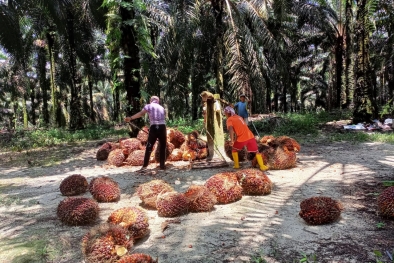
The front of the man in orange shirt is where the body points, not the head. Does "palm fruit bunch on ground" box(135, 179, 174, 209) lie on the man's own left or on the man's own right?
on the man's own left

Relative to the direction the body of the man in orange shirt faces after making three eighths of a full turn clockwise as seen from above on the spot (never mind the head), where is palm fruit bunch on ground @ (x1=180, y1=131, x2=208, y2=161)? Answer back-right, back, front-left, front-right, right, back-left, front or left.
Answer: back-left

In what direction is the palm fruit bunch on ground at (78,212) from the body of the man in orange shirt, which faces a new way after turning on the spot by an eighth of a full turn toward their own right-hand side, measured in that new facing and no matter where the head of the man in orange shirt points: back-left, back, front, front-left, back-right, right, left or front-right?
back-left

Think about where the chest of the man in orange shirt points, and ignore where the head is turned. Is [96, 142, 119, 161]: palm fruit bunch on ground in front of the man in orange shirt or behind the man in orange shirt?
in front

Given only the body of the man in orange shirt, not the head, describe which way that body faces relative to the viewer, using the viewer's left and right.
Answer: facing away from the viewer and to the left of the viewer

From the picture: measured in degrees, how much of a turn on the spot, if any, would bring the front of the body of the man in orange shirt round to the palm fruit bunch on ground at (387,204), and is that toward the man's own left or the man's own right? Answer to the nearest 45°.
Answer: approximately 180°

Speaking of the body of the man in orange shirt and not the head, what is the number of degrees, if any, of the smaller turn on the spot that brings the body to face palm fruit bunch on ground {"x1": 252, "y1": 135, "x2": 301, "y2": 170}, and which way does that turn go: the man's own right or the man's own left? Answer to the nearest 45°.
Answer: approximately 135° to the man's own right

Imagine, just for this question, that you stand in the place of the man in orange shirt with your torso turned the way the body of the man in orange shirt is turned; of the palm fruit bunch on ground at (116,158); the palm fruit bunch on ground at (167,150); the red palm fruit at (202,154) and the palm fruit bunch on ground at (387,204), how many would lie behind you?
1

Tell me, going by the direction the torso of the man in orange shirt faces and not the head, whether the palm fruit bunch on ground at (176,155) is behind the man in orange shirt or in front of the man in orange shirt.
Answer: in front

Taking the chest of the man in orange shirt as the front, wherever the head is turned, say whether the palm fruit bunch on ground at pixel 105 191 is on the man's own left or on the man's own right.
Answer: on the man's own left

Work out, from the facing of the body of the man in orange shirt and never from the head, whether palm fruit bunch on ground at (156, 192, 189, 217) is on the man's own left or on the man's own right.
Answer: on the man's own left

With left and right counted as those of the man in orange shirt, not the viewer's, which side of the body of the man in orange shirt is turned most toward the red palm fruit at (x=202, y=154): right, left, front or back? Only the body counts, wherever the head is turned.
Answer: front

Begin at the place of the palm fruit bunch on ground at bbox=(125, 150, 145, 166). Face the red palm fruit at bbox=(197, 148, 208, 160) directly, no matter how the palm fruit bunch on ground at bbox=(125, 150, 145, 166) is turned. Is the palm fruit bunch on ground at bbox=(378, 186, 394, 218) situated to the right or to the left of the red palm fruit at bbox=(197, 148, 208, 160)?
right
